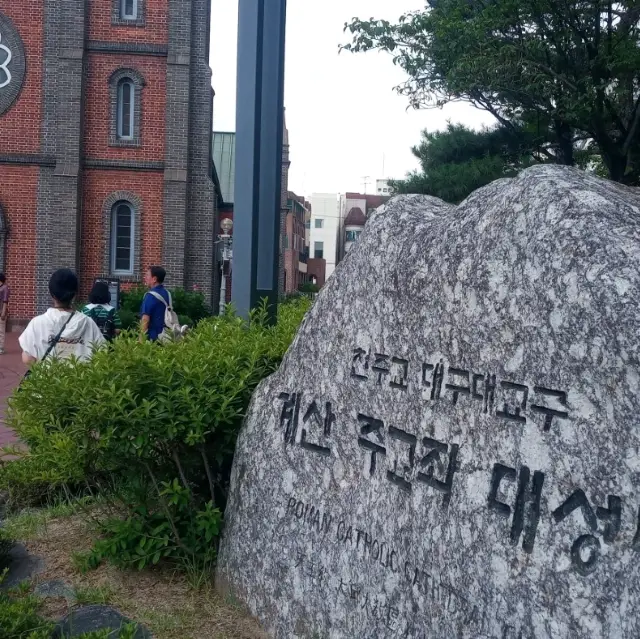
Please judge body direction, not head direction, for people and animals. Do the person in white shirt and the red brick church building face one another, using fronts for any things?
yes

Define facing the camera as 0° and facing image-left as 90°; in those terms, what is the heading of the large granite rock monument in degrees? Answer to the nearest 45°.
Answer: approximately 45°

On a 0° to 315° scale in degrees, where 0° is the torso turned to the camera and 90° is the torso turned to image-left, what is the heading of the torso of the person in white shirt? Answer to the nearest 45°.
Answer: approximately 180°

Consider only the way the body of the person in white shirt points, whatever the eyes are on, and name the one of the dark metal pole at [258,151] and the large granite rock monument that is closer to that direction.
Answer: the dark metal pole

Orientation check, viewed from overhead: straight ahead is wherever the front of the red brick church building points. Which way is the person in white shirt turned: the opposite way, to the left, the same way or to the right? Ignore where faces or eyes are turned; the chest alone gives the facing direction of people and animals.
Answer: the opposite way

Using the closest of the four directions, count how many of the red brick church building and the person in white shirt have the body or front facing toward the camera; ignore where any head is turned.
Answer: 1

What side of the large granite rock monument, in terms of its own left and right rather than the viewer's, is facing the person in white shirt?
right

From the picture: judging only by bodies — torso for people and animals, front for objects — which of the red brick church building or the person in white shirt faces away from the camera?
the person in white shirt

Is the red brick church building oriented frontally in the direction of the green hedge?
yes

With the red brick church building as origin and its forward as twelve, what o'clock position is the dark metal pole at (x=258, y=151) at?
The dark metal pole is roughly at 12 o'clock from the red brick church building.

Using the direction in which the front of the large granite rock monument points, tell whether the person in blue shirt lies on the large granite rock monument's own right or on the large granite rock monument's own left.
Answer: on the large granite rock monument's own right

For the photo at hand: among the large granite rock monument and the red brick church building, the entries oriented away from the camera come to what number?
0
